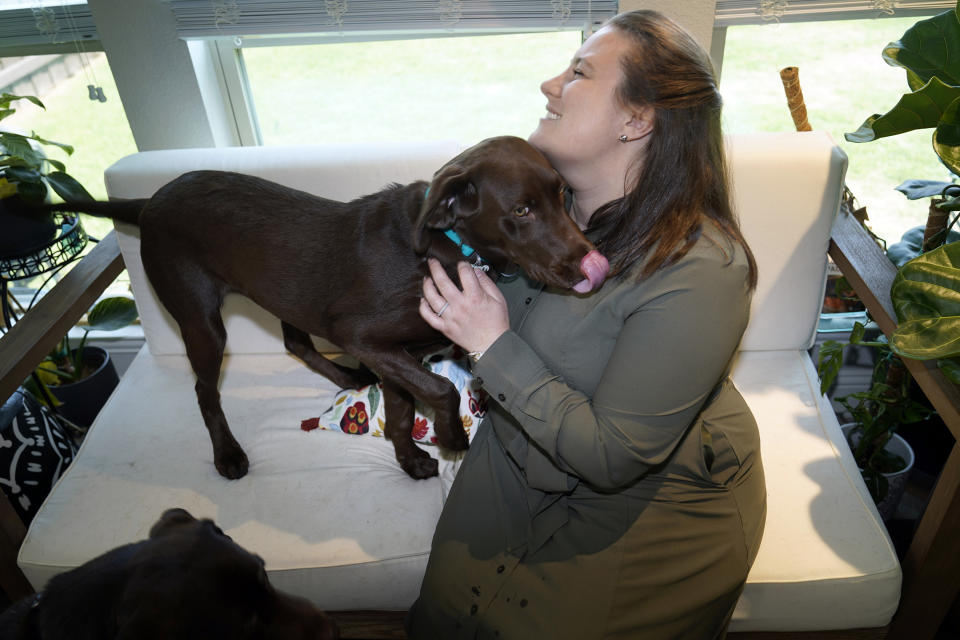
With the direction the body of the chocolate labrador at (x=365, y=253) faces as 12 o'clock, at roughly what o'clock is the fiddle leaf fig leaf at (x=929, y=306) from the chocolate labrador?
The fiddle leaf fig leaf is roughly at 1 o'clock from the chocolate labrador.

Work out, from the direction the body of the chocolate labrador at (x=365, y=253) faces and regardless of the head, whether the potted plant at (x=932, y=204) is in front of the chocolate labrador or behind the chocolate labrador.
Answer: in front

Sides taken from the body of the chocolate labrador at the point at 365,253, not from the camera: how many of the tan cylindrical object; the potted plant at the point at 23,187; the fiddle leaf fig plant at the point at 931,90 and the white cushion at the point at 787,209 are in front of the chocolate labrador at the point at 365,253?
3

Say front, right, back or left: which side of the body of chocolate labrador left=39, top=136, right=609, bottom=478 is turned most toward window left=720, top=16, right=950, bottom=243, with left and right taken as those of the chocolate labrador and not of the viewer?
front

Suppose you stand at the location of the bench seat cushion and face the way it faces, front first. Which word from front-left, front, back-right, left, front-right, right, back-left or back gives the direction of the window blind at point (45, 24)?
back-right

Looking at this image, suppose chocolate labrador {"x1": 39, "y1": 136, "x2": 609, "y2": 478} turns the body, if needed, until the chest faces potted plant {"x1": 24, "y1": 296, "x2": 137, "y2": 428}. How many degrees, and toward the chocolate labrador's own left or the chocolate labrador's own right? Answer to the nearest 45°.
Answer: approximately 135° to the chocolate labrador's own left

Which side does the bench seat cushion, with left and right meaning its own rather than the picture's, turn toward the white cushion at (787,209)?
left

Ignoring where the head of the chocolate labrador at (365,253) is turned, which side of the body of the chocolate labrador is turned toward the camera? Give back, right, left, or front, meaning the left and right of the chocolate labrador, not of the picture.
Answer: right

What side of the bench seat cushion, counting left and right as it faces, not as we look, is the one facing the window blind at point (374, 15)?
back

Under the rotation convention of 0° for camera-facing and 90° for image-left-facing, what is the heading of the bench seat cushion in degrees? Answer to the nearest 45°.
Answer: approximately 0°

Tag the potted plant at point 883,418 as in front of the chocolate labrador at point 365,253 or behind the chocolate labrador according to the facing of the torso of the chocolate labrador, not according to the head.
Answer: in front
